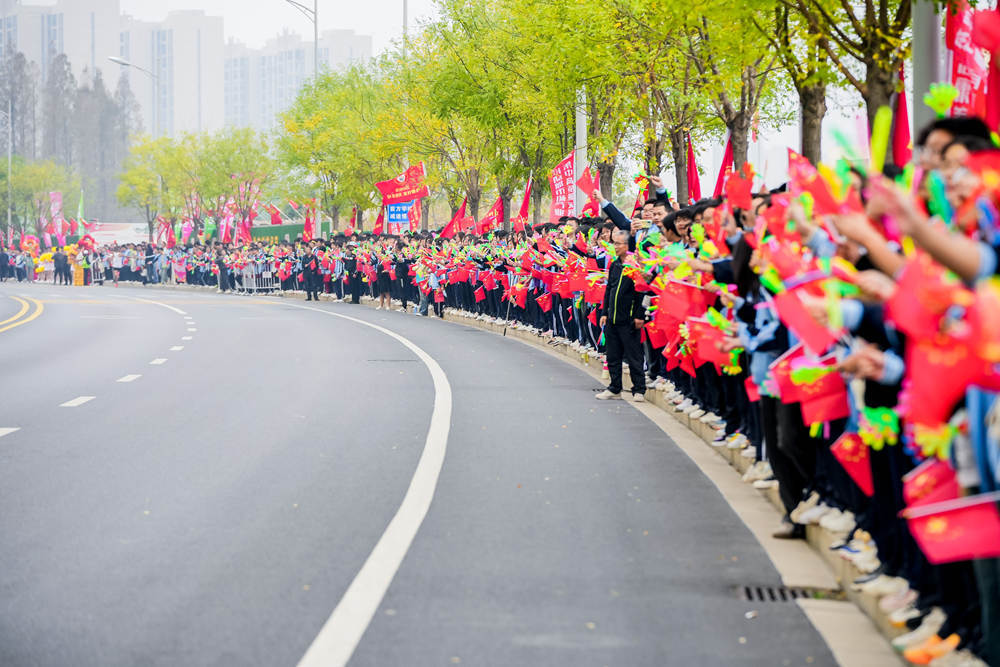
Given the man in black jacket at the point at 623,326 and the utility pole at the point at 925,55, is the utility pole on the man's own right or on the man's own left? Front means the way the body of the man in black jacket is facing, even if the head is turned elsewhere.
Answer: on the man's own left

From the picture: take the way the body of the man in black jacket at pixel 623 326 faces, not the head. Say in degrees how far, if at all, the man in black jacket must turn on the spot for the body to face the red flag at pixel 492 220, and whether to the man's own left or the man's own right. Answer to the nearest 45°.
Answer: approximately 135° to the man's own right

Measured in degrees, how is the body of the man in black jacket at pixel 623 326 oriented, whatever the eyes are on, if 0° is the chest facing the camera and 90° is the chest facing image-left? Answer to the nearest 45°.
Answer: approximately 45°

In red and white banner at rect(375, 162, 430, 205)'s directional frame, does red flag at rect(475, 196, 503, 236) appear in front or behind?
in front

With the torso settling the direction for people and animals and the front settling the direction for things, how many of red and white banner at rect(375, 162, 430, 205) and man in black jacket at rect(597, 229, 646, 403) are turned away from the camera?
0

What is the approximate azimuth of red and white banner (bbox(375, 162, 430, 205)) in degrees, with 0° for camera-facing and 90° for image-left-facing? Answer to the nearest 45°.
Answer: approximately 0°

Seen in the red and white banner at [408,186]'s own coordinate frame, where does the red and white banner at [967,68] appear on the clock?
the red and white banner at [967,68] is roughly at 12 o'clock from the red and white banner at [408,186].

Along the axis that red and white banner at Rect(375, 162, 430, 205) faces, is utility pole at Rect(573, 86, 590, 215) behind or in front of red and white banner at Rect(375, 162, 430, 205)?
in front

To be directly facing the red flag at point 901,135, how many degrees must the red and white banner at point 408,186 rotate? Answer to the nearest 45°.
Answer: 0° — it already faces it
